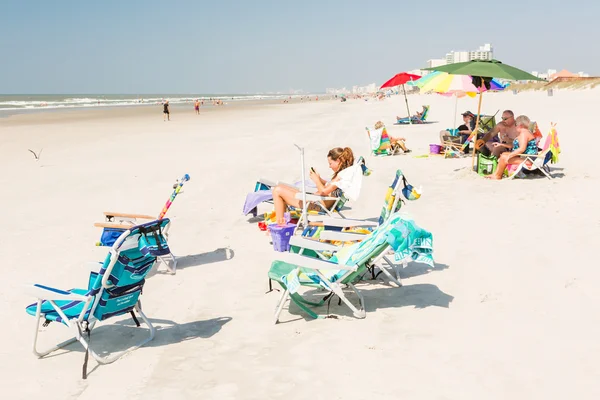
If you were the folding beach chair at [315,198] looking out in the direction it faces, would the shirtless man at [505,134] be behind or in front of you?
behind

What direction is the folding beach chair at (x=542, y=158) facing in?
to the viewer's left

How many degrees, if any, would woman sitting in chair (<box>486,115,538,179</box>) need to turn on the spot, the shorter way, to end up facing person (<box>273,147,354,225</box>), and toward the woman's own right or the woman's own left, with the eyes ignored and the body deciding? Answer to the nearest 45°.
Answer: approximately 45° to the woman's own left

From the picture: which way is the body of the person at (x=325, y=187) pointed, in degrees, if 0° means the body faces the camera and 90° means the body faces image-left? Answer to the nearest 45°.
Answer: approximately 90°

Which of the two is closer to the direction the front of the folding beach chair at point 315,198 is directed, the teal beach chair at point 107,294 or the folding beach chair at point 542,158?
the teal beach chair

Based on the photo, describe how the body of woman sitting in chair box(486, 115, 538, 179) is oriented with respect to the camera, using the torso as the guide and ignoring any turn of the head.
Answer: to the viewer's left

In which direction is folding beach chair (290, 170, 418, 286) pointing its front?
to the viewer's left

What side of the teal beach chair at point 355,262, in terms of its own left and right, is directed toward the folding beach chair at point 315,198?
right
